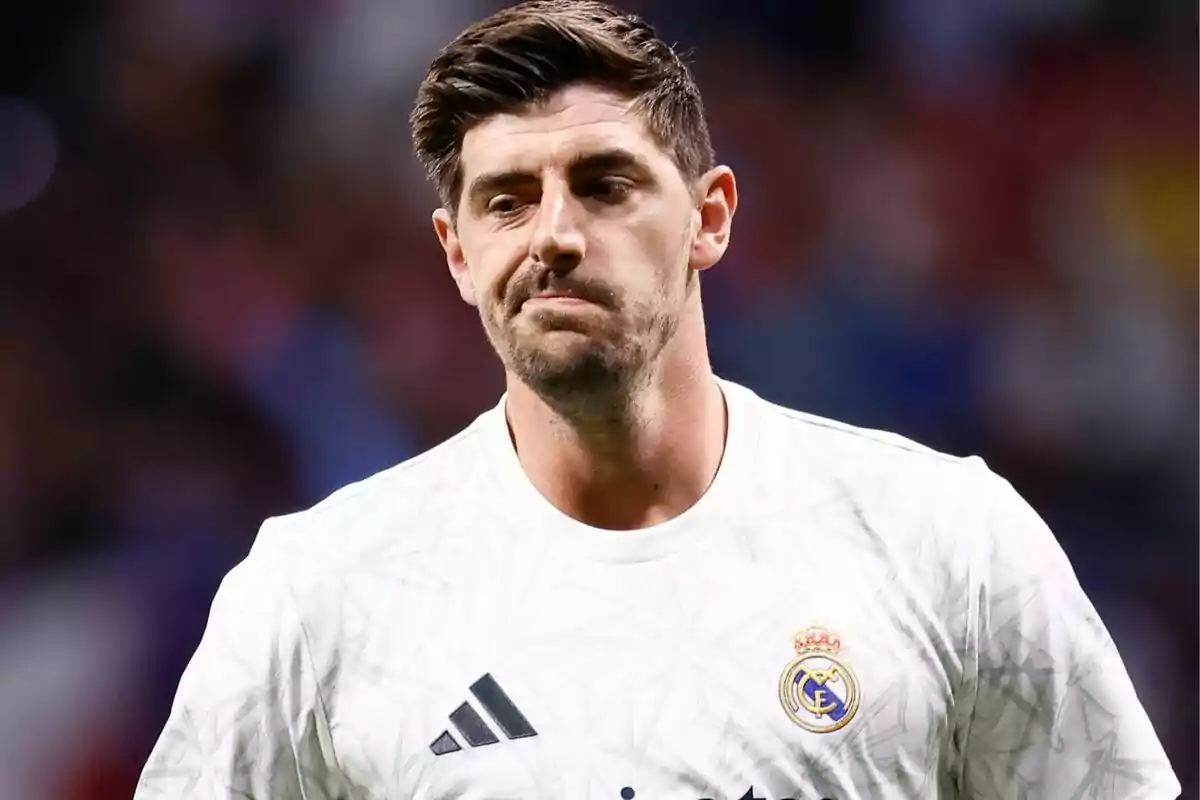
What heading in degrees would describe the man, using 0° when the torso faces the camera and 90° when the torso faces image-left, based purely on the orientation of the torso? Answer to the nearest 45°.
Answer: approximately 0°
